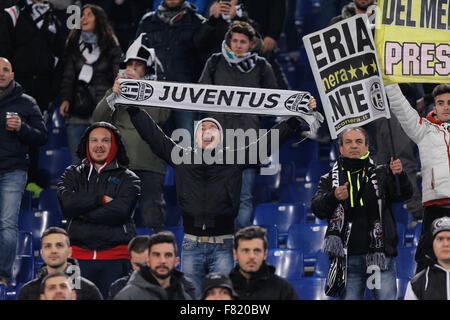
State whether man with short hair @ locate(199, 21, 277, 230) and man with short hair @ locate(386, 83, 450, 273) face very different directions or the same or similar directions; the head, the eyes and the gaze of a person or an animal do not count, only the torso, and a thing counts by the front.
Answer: same or similar directions

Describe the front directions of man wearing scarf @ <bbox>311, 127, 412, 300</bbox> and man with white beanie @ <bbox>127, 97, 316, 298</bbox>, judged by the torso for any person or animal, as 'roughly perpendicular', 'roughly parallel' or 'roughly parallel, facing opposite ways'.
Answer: roughly parallel

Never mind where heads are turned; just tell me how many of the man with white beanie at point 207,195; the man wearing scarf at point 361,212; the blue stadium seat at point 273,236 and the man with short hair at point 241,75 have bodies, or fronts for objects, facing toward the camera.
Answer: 4

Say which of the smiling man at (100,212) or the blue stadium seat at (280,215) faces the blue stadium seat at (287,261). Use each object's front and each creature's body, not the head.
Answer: the blue stadium seat at (280,215)

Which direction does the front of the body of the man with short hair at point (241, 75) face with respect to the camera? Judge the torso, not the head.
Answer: toward the camera

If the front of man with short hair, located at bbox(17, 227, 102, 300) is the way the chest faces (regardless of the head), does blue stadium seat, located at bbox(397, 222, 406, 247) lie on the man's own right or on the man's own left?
on the man's own left

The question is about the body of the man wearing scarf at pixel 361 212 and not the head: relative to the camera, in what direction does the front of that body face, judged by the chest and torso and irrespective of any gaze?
toward the camera

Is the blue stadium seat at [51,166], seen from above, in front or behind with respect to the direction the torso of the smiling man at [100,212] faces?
behind

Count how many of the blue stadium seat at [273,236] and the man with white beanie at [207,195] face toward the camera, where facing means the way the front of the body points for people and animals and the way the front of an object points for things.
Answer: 2

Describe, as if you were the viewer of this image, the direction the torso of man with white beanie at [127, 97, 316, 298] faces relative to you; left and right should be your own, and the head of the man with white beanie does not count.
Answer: facing the viewer
